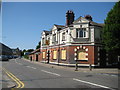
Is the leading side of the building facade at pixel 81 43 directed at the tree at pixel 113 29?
no

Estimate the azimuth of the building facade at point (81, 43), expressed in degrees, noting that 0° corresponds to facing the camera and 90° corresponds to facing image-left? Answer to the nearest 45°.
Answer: approximately 45°
